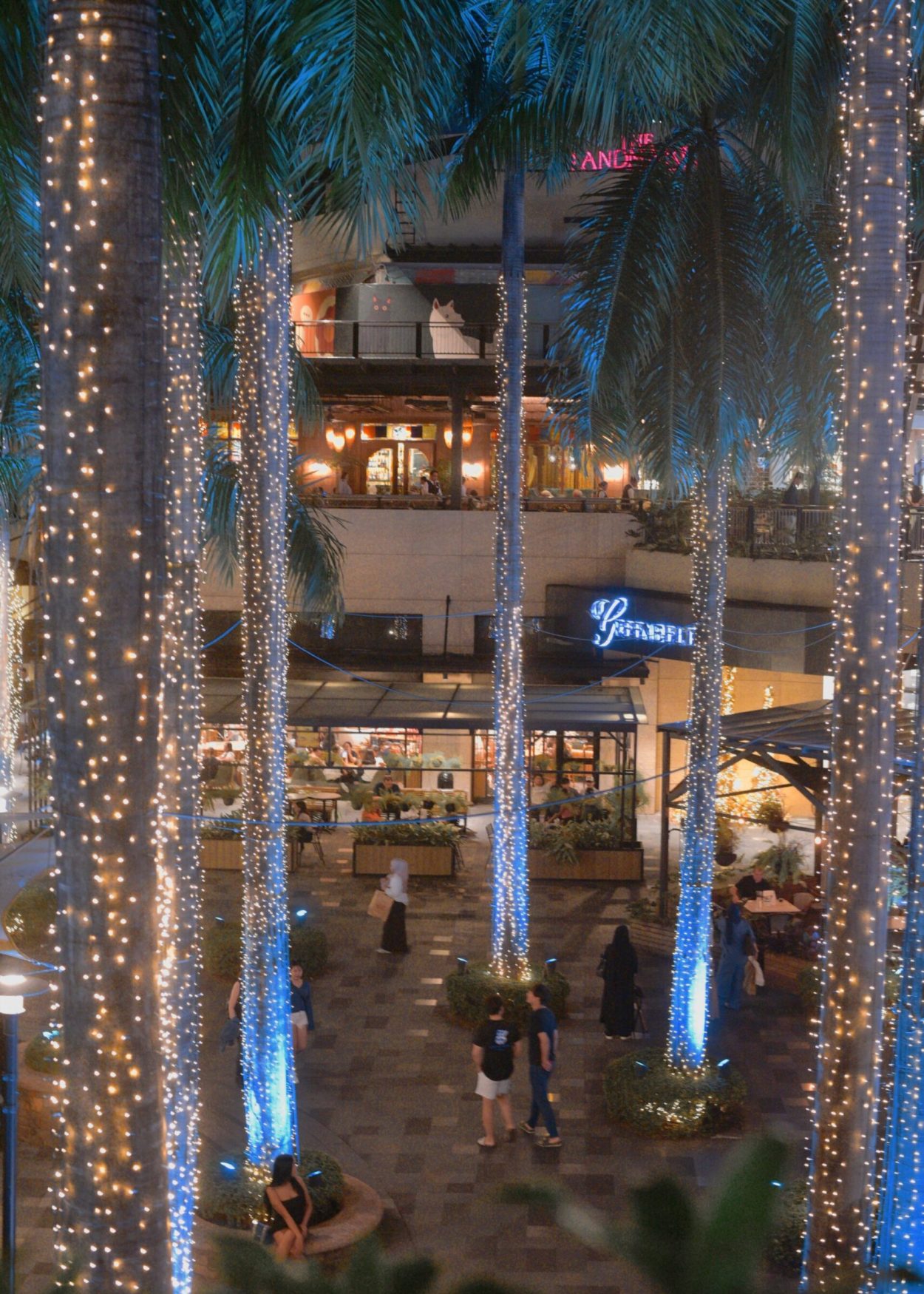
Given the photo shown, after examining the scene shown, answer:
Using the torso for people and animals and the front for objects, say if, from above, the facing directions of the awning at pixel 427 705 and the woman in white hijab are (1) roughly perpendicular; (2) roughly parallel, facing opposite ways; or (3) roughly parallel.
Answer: roughly perpendicular

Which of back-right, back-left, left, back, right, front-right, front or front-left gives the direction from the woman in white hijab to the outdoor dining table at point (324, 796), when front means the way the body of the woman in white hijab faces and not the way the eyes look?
right

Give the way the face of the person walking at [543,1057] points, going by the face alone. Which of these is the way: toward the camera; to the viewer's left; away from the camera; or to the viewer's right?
to the viewer's left

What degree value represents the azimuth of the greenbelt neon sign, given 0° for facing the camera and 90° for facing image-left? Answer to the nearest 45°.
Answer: approximately 0°

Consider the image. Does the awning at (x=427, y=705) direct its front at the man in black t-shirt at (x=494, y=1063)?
yes

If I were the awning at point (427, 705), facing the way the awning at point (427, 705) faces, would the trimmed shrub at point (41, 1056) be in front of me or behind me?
in front

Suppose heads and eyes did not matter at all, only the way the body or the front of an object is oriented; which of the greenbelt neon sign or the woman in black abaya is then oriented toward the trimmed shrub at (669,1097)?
the greenbelt neon sign

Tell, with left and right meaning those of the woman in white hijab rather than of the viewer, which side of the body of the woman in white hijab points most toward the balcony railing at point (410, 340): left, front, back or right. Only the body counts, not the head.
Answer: right

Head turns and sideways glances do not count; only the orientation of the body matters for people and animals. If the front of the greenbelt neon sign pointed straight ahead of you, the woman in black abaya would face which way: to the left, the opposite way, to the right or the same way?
the opposite way

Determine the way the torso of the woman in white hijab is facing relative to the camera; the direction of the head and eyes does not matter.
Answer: to the viewer's left

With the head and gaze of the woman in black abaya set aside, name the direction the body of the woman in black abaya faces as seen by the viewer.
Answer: away from the camera
